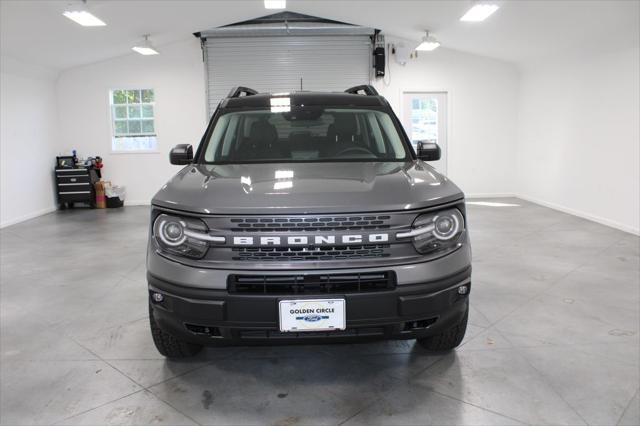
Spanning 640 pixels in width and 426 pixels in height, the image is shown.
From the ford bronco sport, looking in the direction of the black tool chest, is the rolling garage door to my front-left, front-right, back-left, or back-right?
front-right

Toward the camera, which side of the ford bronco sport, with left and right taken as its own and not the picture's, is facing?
front

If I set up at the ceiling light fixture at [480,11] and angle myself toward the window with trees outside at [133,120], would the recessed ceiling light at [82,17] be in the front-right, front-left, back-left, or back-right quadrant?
front-left

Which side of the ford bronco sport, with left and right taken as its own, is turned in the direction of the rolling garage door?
back

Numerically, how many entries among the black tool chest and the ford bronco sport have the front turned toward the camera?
2

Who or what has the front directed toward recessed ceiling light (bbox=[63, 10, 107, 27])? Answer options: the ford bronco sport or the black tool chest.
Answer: the black tool chest

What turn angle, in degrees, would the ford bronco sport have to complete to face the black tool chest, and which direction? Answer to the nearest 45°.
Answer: approximately 135° to its right

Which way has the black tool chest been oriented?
toward the camera

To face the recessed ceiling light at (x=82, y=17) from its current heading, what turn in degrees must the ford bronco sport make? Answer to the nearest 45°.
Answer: approximately 135° to its right

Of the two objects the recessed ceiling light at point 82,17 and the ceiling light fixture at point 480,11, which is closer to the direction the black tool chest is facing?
the recessed ceiling light

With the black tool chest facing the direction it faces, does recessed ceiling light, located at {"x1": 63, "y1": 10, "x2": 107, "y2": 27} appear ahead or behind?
ahead
